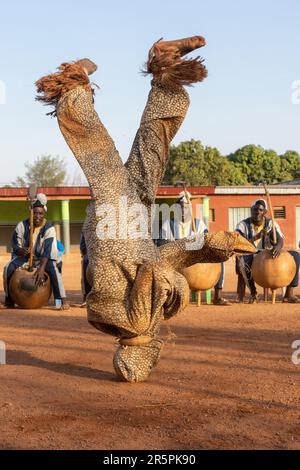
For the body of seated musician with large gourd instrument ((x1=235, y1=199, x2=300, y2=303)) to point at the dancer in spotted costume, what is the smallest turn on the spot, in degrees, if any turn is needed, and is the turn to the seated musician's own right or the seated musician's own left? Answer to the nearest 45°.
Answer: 0° — they already face them

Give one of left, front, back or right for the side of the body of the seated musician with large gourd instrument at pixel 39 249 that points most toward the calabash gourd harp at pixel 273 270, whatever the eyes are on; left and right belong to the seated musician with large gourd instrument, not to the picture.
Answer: left

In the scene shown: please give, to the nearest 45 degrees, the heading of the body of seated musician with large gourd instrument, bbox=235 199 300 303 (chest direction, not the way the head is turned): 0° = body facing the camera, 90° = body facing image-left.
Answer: approximately 0°

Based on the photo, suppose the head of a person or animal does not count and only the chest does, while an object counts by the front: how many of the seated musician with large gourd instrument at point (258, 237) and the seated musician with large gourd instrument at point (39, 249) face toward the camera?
2

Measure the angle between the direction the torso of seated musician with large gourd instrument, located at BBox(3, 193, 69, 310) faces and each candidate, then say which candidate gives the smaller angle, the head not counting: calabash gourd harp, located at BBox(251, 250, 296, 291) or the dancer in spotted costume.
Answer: the dancer in spotted costume

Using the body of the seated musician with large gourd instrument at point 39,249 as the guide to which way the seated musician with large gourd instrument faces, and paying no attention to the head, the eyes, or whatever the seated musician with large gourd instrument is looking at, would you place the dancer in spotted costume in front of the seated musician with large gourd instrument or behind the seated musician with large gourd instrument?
in front

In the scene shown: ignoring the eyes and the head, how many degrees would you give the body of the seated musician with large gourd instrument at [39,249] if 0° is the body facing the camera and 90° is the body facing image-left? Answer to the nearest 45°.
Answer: approximately 0°

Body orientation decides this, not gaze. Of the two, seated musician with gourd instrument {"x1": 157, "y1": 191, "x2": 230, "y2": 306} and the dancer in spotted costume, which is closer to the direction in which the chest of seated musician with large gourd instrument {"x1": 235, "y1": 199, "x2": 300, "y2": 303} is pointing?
the dancer in spotted costume

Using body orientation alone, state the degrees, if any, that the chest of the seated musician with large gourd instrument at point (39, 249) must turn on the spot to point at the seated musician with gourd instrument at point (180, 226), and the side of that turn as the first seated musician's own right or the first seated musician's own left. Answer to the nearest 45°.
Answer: approximately 90° to the first seated musician's own left

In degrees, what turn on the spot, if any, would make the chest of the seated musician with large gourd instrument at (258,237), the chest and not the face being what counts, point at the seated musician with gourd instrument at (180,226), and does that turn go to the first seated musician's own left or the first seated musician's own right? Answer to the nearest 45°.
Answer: approximately 45° to the first seated musician's own right
